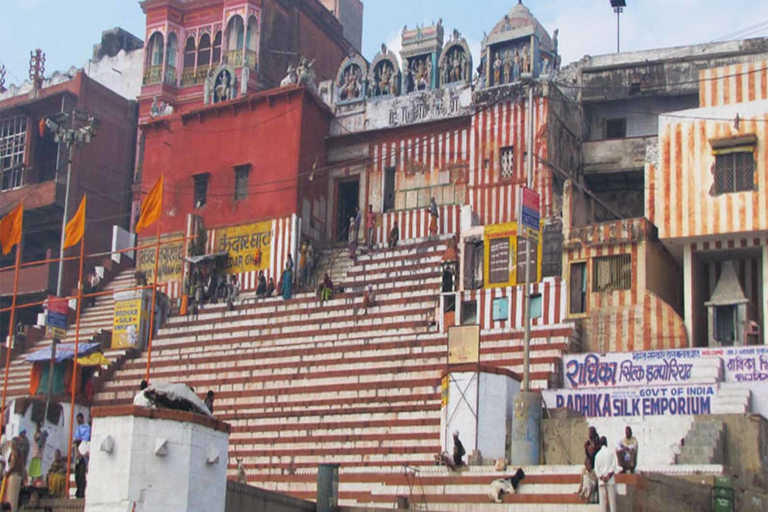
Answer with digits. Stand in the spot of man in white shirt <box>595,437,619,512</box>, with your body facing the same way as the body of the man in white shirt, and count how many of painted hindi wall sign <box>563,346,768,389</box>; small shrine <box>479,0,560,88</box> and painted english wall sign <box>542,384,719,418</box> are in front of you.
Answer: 3

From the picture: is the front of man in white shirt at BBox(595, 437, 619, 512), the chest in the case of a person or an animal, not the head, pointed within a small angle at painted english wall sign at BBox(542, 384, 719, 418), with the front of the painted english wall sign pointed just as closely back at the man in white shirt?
yes

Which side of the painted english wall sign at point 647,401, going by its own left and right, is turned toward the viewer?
front

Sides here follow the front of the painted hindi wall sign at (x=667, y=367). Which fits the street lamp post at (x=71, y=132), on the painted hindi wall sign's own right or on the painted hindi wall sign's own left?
on the painted hindi wall sign's own right

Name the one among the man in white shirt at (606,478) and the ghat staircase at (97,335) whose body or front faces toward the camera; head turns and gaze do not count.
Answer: the ghat staircase

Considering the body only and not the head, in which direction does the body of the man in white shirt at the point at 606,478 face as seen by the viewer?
away from the camera

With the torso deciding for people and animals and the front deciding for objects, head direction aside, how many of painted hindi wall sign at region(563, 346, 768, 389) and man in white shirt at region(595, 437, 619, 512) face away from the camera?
1

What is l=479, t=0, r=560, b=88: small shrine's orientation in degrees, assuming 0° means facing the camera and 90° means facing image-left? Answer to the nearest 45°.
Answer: approximately 45°

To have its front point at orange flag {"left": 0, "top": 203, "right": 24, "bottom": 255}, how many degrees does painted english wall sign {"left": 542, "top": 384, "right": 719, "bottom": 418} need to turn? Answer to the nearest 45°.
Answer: approximately 90° to its right

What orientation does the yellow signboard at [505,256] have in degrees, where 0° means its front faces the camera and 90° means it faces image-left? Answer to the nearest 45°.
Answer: approximately 0°

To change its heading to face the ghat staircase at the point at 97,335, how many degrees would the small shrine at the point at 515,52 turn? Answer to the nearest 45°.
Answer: approximately 45° to its right

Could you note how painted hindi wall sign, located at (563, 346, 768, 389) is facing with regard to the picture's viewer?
facing the viewer

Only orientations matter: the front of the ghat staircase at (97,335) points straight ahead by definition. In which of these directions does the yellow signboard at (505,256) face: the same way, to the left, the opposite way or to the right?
the same way
